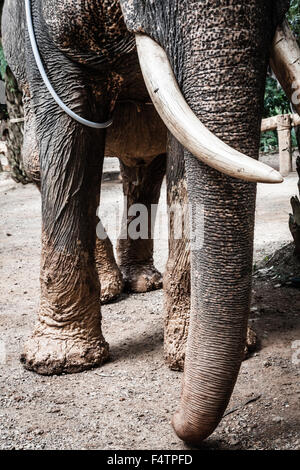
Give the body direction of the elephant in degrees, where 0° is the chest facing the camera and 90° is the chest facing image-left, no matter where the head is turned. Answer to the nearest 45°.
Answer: approximately 315°

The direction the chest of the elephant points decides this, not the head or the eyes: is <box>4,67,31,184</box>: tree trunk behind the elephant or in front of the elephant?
behind

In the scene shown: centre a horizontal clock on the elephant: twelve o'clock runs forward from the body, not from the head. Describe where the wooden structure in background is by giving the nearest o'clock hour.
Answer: The wooden structure in background is roughly at 8 o'clock from the elephant.
